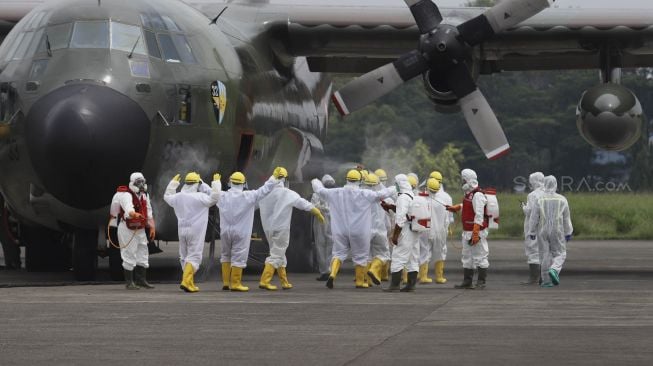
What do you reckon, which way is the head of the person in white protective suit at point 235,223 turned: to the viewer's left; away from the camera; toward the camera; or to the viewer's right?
away from the camera

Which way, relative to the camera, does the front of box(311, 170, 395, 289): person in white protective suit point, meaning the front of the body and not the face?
away from the camera

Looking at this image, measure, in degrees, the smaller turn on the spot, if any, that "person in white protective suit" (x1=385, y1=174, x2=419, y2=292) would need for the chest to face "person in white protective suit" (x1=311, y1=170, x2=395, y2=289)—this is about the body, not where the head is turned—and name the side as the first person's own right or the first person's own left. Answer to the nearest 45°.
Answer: approximately 45° to the first person's own right

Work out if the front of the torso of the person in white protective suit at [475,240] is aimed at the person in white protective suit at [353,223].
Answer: yes

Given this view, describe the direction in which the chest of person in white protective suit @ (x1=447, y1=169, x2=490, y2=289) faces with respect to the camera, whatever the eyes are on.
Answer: to the viewer's left

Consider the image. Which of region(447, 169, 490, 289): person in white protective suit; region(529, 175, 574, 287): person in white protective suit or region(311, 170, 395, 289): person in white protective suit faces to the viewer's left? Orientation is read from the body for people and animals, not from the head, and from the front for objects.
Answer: region(447, 169, 490, 289): person in white protective suit

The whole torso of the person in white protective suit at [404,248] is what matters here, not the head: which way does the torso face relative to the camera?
to the viewer's left

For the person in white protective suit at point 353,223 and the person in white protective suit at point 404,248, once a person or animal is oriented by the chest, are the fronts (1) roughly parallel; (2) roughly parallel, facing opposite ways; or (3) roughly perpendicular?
roughly perpendicular

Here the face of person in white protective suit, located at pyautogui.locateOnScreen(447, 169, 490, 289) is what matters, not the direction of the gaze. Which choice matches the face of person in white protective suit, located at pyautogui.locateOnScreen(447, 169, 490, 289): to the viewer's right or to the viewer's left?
to the viewer's left

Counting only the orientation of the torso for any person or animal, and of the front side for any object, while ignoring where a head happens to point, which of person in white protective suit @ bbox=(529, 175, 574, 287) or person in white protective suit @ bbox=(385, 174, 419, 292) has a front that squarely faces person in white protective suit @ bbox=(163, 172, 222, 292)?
person in white protective suit @ bbox=(385, 174, 419, 292)

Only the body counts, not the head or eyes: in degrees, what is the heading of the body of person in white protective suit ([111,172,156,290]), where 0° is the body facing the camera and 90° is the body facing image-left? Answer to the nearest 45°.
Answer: approximately 315°
